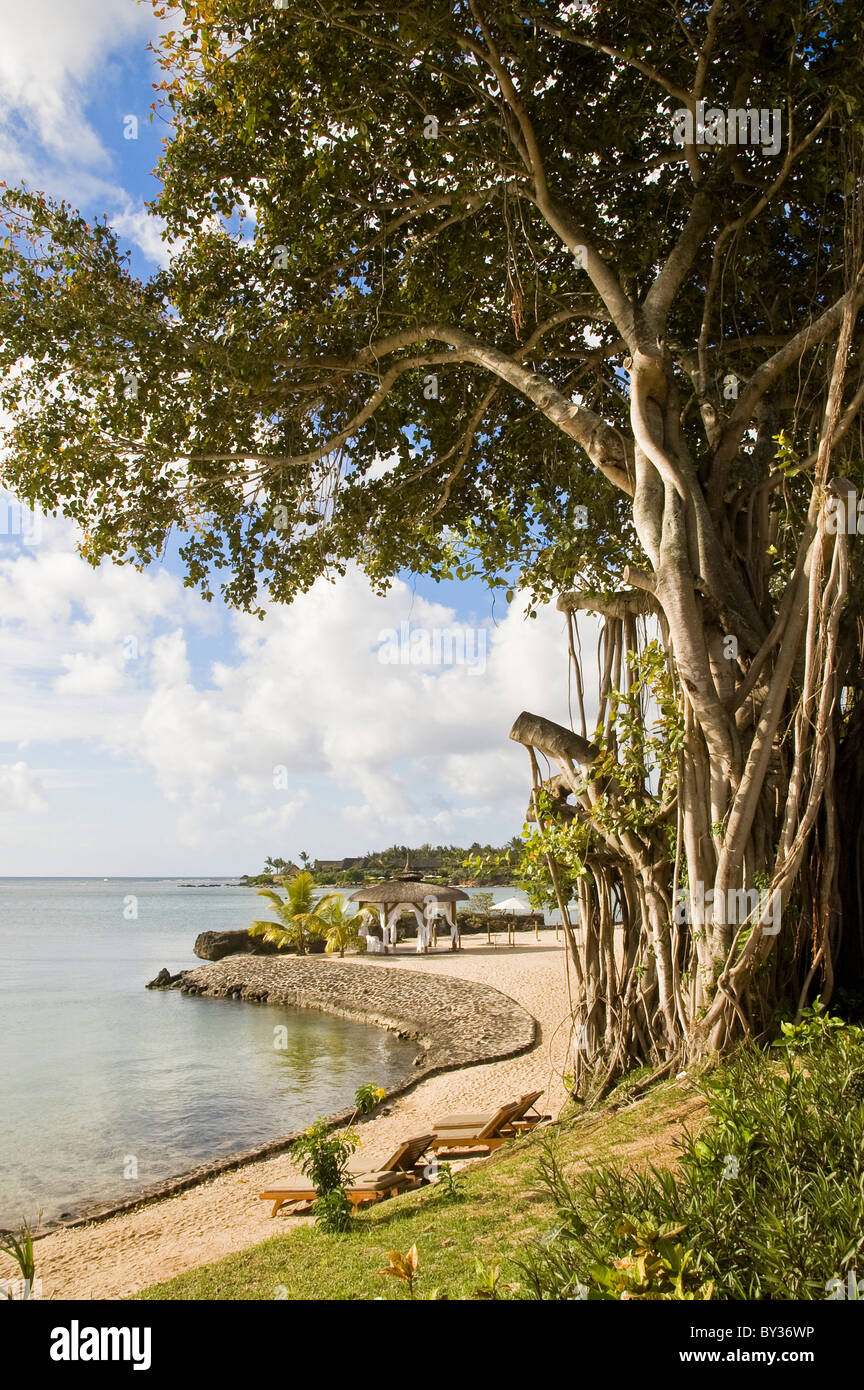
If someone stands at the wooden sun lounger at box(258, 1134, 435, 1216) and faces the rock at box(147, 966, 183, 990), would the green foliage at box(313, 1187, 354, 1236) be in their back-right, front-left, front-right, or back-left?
back-left

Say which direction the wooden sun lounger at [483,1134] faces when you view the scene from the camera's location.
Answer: facing to the left of the viewer

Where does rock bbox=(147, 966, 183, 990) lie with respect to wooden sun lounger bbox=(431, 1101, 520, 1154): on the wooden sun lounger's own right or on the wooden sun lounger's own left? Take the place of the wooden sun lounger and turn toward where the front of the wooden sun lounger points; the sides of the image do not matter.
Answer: on the wooden sun lounger's own right

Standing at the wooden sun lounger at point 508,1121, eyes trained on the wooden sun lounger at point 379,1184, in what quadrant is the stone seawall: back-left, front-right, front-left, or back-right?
back-right

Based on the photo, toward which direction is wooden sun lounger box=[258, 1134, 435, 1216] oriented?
to the viewer's left

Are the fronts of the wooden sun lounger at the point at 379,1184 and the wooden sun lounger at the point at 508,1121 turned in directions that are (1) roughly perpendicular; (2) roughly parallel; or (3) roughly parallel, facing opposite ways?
roughly parallel

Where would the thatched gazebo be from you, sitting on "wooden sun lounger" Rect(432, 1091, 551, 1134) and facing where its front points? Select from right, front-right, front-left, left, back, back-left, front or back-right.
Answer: right

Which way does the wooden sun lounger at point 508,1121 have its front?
to the viewer's left

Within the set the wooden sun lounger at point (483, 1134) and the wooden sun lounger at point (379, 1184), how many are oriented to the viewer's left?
2
